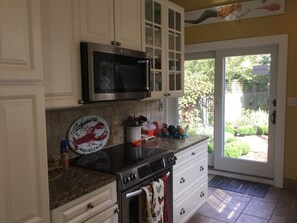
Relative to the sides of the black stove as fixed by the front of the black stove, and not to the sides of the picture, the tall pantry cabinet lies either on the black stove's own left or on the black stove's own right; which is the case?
on the black stove's own right

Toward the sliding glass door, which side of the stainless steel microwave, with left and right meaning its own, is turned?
left

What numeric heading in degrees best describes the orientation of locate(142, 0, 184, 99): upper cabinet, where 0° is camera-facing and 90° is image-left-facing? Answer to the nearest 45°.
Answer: approximately 315°

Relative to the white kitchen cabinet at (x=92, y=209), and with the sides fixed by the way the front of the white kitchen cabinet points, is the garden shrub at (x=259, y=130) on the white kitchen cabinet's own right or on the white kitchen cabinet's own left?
on the white kitchen cabinet's own left

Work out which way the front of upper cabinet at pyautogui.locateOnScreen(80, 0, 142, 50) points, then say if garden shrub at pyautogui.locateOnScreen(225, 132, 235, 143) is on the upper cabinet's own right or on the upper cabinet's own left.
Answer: on the upper cabinet's own left

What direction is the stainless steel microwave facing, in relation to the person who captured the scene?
facing the viewer and to the right of the viewer

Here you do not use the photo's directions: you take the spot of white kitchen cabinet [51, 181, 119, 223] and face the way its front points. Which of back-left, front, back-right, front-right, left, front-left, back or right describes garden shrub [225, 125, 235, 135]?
left

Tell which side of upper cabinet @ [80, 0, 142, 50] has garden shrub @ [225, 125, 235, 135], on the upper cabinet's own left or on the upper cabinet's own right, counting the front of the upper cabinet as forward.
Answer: on the upper cabinet's own left

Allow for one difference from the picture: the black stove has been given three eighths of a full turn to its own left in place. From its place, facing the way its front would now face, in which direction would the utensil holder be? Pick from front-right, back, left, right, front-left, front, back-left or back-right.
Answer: front

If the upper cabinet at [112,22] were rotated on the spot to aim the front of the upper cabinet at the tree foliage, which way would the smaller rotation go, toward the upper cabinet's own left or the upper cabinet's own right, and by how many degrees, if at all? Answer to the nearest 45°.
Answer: approximately 90° to the upper cabinet's own left

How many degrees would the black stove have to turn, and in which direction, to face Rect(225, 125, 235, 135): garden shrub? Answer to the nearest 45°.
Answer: approximately 90° to its left

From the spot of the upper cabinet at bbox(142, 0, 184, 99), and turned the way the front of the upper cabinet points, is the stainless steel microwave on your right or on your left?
on your right
